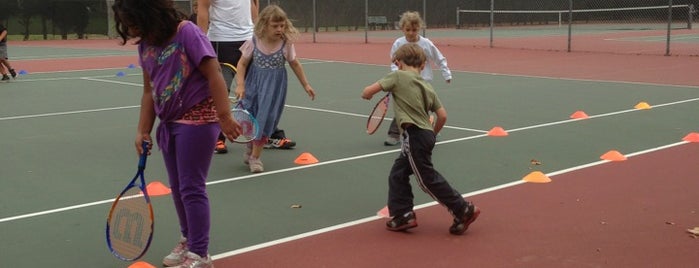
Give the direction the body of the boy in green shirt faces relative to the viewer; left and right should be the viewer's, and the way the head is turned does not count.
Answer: facing away from the viewer and to the left of the viewer

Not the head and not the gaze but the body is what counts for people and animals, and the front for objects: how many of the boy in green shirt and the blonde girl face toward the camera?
1

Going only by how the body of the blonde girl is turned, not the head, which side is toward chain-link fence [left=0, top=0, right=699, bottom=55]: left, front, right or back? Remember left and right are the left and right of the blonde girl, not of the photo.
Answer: back

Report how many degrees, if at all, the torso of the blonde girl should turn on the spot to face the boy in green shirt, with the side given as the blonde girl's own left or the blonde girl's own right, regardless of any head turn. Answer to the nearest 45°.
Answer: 0° — they already face them

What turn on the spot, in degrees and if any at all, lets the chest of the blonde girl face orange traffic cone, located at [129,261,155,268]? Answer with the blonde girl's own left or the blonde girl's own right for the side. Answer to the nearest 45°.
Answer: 0° — they already face it
